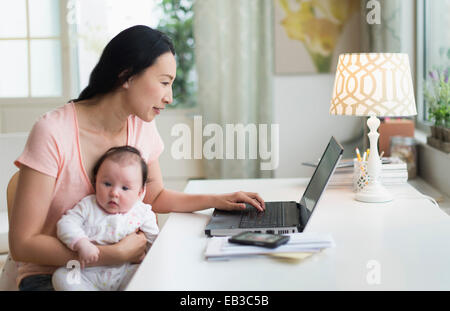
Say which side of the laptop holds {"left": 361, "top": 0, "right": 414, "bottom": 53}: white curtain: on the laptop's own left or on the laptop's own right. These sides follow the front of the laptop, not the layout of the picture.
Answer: on the laptop's own right

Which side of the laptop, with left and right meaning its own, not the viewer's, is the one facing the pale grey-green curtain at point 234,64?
right

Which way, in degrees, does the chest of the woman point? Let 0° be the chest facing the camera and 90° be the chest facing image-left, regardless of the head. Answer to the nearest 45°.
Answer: approximately 315°

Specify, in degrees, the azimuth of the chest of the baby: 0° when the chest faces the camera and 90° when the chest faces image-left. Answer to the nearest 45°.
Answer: approximately 0°

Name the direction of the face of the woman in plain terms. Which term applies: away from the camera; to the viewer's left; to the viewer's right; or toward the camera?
to the viewer's right

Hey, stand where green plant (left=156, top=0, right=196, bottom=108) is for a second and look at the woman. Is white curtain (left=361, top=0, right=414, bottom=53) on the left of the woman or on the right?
left

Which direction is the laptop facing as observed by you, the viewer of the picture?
facing to the left of the viewer

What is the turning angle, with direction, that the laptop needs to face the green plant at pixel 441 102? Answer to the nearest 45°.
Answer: approximately 135° to its right

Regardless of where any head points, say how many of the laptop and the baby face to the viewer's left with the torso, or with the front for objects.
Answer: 1
